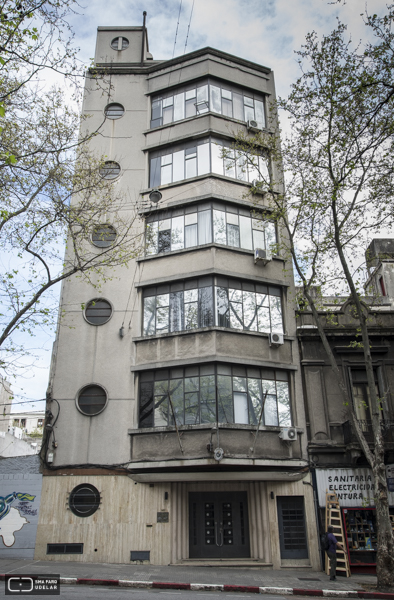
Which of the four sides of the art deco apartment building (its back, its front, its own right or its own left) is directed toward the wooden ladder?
left

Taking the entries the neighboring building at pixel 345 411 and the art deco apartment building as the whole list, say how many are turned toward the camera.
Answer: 2

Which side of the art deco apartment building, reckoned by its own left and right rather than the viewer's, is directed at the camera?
front

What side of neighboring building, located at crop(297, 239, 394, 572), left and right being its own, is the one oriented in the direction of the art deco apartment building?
right

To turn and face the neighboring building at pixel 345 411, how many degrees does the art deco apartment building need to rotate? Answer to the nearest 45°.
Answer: approximately 90° to its left

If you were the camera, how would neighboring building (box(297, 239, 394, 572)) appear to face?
facing the viewer

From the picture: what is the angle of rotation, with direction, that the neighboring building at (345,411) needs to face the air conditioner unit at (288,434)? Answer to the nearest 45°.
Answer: approximately 45° to its right
